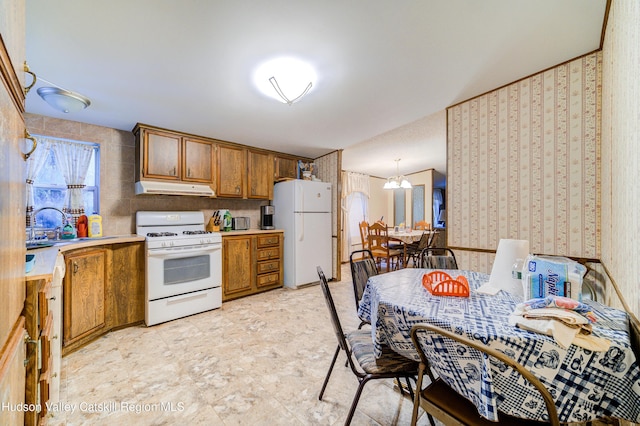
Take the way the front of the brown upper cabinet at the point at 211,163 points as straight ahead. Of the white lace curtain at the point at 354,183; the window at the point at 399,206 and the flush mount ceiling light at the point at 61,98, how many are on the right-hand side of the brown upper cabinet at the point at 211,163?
1

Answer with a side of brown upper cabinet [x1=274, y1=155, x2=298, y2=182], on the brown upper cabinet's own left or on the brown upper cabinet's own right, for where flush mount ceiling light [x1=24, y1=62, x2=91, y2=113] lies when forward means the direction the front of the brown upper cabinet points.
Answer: on the brown upper cabinet's own right

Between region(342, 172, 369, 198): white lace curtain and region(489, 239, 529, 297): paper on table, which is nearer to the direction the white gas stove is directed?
the paper on table

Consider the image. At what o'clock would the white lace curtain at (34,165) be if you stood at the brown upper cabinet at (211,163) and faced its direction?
The white lace curtain is roughly at 4 o'clock from the brown upper cabinet.

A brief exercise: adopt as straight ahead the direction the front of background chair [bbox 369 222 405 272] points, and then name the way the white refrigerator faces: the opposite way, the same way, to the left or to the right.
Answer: to the right

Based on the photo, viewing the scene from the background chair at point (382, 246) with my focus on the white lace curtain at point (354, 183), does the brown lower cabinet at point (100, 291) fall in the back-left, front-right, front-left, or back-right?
back-left

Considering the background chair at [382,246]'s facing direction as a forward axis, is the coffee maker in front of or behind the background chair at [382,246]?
behind

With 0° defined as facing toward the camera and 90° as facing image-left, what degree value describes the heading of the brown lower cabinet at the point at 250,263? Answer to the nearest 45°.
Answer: approximately 315°

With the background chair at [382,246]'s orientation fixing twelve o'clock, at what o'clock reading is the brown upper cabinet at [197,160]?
The brown upper cabinet is roughly at 6 o'clock from the background chair.

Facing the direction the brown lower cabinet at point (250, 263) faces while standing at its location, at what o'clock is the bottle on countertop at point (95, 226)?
The bottle on countertop is roughly at 4 o'clock from the brown lower cabinet.

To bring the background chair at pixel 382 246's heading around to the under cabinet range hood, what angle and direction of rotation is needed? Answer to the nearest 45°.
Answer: approximately 180°

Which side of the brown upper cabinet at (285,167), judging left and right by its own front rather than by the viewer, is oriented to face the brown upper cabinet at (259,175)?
right
